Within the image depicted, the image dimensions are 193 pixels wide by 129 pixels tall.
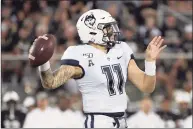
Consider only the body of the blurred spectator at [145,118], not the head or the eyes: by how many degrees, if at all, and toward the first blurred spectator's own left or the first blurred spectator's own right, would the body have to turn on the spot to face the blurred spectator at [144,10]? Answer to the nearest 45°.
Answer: approximately 180°

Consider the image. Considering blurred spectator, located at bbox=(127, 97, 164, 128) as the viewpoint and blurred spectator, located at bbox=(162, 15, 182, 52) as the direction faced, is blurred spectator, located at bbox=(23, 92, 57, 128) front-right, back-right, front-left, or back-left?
back-left

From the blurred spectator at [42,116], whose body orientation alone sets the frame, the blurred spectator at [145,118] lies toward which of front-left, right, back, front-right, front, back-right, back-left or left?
left

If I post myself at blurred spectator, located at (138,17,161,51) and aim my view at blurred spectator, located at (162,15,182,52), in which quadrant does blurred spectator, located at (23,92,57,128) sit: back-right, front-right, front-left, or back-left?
back-right

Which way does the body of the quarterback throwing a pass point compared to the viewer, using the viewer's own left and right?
facing the viewer and to the right of the viewer

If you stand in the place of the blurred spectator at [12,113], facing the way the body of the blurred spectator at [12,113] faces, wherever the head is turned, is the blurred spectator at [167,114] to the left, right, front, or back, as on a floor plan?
left

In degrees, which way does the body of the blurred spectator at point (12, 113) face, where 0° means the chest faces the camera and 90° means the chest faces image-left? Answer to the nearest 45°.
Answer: approximately 0°

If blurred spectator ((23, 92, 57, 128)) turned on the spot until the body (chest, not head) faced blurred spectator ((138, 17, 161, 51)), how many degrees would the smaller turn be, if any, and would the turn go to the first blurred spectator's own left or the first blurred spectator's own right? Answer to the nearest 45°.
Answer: approximately 135° to the first blurred spectator's own left

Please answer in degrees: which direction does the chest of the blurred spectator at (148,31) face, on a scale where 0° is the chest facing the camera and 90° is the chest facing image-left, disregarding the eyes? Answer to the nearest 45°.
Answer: approximately 0°
